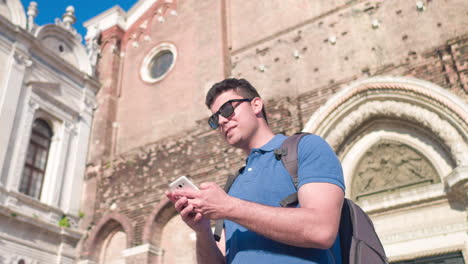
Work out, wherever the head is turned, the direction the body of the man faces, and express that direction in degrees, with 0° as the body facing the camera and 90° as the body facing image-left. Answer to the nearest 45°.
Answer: approximately 45°

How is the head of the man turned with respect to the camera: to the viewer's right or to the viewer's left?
to the viewer's left

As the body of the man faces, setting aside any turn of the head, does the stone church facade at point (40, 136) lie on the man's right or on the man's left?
on the man's right

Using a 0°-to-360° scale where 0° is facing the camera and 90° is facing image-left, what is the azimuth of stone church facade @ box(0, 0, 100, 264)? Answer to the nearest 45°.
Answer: approximately 315°

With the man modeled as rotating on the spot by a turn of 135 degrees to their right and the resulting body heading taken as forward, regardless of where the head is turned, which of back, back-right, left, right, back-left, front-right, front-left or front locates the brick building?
front
